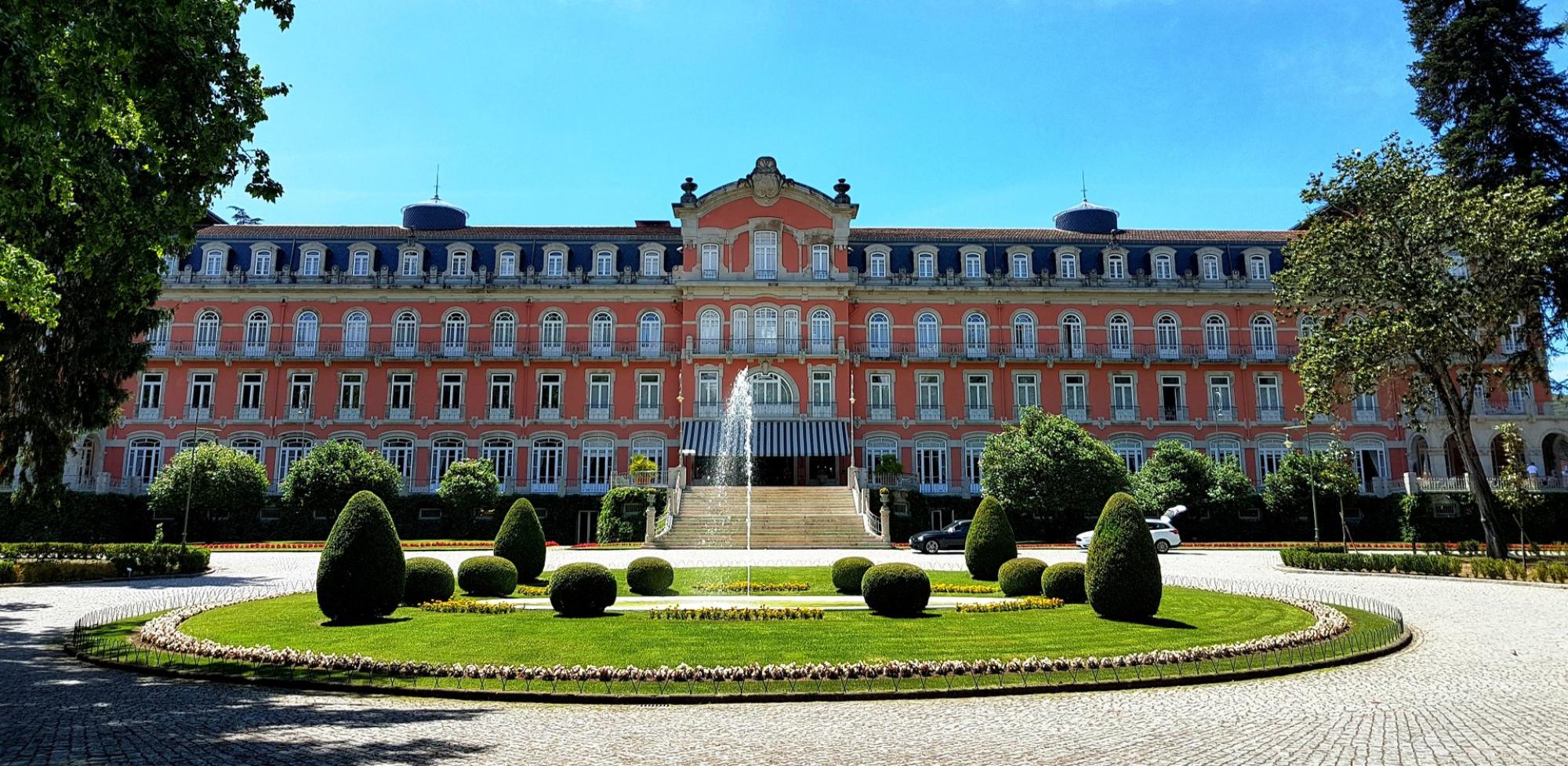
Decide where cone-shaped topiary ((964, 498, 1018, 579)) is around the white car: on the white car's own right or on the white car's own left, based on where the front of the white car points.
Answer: on the white car's own left

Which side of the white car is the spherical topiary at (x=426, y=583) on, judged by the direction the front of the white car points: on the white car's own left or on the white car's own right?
on the white car's own left

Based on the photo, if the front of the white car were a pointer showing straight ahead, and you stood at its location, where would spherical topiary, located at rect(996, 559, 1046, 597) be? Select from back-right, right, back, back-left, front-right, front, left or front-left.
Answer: left

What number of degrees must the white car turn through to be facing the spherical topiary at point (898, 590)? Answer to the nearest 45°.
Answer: approximately 90° to its left

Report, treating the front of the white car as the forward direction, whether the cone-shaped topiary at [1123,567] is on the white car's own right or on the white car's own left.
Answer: on the white car's own left

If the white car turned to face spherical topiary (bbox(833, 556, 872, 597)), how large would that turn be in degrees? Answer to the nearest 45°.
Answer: approximately 90° to its left

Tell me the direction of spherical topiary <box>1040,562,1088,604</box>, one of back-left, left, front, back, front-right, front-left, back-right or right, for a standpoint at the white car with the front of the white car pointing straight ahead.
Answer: left

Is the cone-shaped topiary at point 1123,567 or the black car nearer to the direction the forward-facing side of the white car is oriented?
the black car

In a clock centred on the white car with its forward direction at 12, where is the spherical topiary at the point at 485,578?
The spherical topiary is roughly at 10 o'clock from the white car.

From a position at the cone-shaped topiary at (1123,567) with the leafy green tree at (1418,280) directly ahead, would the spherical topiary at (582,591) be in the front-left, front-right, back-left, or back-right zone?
back-left

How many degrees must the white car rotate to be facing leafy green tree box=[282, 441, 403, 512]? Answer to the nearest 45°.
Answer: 0° — it already faces it

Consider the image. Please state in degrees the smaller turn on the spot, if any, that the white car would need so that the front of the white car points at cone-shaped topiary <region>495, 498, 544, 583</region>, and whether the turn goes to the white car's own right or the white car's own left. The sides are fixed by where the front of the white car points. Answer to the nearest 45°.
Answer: approximately 45° to the white car's own left

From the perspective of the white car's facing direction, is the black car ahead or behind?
ahead

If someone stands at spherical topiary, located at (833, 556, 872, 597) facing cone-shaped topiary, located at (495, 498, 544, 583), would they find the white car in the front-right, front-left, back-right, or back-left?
back-right

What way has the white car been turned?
to the viewer's left

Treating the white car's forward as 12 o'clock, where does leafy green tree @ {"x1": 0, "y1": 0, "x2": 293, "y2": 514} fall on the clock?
The leafy green tree is roughly at 10 o'clock from the white car.

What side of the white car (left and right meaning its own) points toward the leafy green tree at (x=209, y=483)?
front
